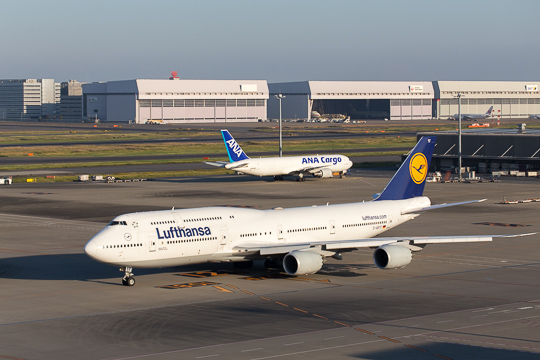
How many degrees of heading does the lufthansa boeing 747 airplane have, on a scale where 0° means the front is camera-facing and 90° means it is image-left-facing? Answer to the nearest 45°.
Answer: approximately 45°
